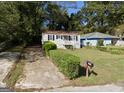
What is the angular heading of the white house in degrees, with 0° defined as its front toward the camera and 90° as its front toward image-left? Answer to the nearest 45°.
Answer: approximately 0°
